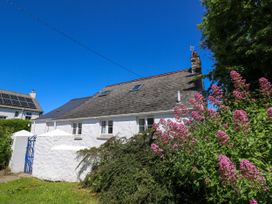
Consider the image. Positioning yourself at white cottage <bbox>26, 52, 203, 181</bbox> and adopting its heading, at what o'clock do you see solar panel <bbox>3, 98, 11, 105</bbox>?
The solar panel is roughly at 3 o'clock from the white cottage.

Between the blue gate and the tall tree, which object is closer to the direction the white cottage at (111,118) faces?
the blue gate

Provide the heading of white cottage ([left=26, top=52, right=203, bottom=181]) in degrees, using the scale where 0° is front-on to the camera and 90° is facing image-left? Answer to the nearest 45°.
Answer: approximately 45°

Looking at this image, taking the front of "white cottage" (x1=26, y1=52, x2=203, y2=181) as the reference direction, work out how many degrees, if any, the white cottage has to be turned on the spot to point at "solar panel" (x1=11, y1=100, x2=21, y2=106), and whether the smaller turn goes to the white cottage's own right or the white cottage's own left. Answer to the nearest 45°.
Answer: approximately 90° to the white cottage's own right

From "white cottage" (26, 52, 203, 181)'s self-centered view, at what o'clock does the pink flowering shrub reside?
The pink flowering shrub is roughly at 10 o'clock from the white cottage.

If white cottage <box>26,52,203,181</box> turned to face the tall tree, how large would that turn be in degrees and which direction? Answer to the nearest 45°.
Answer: approximately 90° to its left
